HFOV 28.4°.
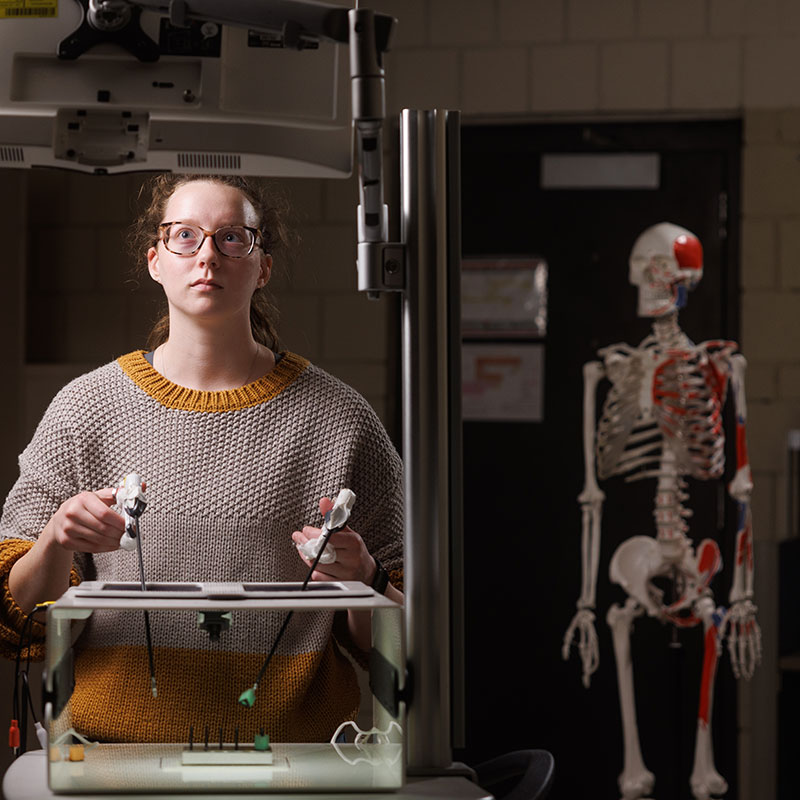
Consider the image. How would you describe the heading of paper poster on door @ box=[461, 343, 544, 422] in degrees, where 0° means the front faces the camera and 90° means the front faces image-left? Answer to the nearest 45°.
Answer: approximately 0°

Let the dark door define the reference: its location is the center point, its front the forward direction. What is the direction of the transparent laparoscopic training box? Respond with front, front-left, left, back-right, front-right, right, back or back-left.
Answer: front

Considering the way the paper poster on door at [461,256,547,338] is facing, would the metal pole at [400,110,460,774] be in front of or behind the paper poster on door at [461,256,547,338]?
in front

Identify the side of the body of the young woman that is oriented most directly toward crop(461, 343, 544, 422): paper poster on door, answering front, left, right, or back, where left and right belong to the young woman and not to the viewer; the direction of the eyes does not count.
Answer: back

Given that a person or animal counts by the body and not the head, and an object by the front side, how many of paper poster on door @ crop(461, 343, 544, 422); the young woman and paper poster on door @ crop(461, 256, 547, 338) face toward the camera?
3

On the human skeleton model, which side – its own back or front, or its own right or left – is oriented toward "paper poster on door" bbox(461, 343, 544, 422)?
right

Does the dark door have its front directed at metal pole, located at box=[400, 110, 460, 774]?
yes

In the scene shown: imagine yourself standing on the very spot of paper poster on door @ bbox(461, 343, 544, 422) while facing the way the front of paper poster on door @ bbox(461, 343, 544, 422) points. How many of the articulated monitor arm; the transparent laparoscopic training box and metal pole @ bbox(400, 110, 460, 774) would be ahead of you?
3

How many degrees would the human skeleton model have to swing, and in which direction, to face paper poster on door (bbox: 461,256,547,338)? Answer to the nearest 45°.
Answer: approximately 90° to its right

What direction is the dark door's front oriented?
toward the camera

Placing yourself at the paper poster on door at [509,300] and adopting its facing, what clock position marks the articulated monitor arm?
The articulated monitor arm is roughly at 12 o'clock from the paper poster on door.

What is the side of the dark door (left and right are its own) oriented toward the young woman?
front

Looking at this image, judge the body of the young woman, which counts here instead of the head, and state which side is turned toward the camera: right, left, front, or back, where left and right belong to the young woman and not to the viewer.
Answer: front
